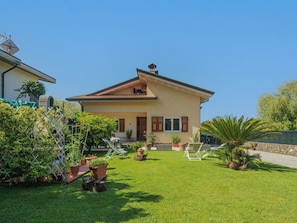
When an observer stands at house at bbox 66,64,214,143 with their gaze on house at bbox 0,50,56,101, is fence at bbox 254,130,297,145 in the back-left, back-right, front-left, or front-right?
back-left

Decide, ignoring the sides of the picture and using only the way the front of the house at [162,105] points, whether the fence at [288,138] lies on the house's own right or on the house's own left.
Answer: on the house's own left

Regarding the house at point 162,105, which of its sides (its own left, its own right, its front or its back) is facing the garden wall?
left

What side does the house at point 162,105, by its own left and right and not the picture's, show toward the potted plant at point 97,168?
front

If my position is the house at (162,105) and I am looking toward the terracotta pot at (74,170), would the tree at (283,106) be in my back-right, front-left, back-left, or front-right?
back-left

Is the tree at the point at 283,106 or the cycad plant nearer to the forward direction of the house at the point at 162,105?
the cycad plant

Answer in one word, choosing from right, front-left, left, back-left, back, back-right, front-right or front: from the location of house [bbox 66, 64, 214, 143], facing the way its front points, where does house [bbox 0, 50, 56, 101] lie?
front-right

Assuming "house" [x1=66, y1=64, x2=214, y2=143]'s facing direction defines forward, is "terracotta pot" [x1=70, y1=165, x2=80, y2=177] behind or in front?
in front

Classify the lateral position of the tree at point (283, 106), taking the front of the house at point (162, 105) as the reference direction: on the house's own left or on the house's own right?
on the house's own left

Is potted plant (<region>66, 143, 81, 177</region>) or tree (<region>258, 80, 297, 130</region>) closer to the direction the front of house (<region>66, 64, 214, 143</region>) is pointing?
the potted plant

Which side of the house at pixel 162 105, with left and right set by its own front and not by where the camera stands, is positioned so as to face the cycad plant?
front

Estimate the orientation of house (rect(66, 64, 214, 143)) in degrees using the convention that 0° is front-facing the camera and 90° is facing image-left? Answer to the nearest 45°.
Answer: approximately 0°

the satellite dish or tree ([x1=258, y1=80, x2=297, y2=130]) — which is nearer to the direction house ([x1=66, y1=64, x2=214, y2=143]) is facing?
the satellite dish

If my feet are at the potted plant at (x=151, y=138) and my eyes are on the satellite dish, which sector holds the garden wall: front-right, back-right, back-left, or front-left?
back-left
